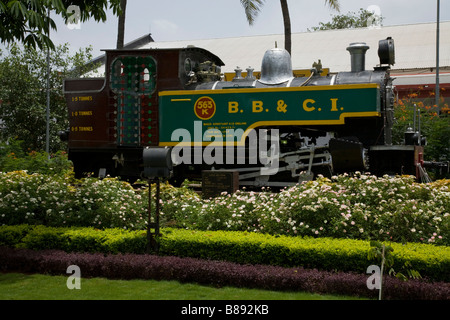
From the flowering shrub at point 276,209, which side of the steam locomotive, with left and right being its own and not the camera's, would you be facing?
right

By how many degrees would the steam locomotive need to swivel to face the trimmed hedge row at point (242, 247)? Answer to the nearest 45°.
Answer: approximately 90° to its right

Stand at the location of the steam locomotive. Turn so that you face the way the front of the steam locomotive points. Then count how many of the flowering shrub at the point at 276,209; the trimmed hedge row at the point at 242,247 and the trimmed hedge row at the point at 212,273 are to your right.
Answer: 3

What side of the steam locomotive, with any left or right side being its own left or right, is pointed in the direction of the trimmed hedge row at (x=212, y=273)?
right

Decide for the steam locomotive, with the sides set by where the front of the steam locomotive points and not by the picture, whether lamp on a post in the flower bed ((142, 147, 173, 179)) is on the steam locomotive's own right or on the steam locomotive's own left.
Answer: on the steam locomotive's own right

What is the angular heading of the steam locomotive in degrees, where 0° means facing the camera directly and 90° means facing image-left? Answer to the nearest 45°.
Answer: approximately 270°
